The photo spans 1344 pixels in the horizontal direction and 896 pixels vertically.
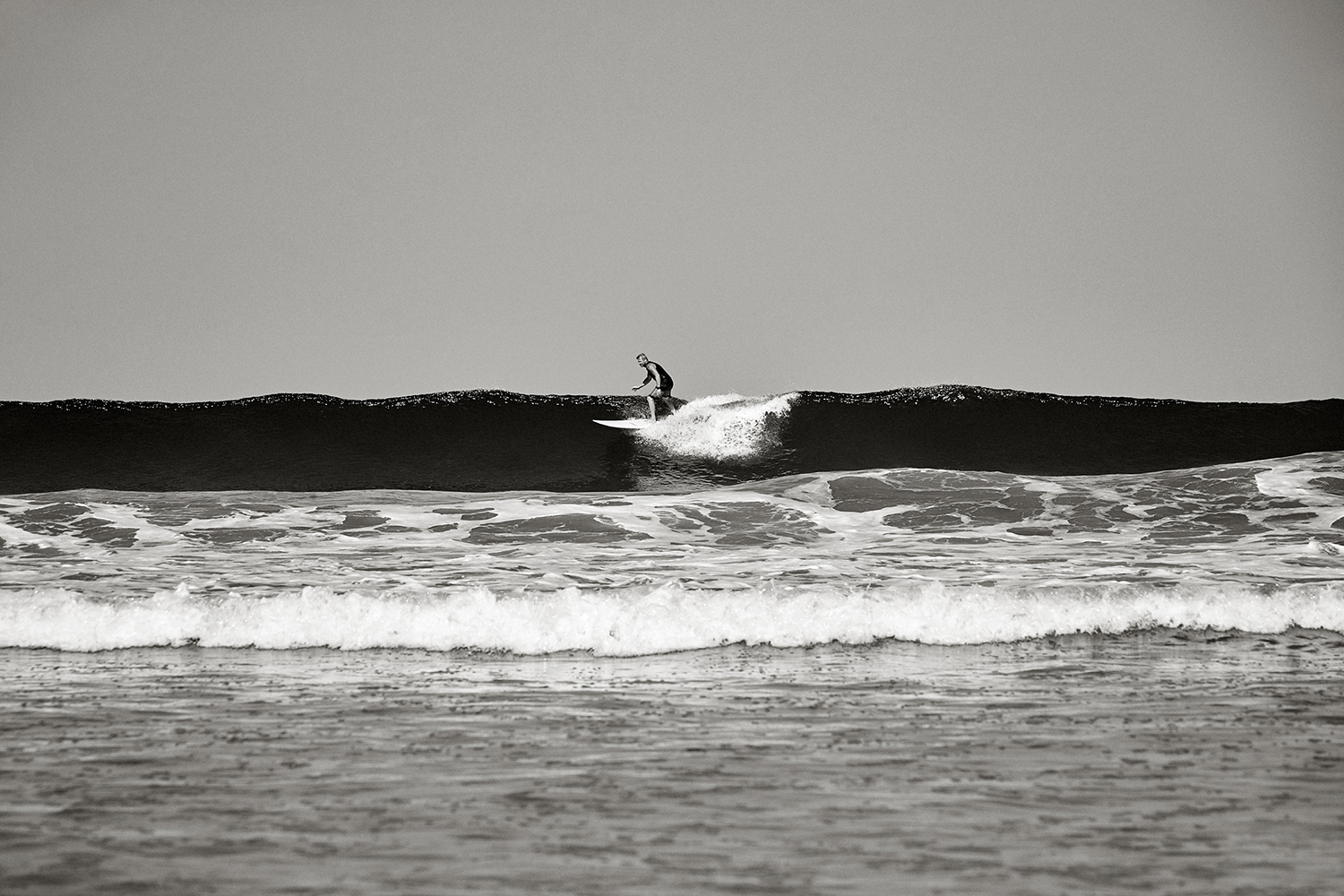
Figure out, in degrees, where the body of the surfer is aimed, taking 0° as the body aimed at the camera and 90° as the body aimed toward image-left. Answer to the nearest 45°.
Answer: approximately 90°
